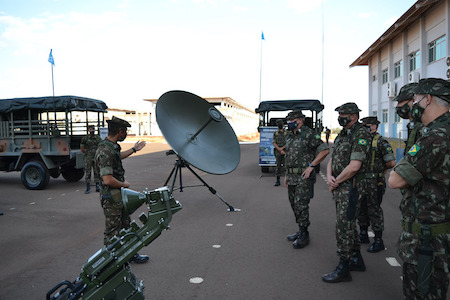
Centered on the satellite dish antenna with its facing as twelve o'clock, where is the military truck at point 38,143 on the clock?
The military truck is roughly at 6 o'clock from the satellite dish antenna.

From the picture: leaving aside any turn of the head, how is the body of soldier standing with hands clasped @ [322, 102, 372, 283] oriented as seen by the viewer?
to the viewer's left

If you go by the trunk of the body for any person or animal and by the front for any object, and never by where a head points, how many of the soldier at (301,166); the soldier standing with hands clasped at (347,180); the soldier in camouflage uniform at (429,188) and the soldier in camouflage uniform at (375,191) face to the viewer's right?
0

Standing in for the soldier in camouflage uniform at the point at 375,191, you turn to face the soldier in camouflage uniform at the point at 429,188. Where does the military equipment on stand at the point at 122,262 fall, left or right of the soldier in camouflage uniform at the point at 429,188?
right

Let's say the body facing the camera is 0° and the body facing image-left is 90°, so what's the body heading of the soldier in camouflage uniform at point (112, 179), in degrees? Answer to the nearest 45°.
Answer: approximately 270°

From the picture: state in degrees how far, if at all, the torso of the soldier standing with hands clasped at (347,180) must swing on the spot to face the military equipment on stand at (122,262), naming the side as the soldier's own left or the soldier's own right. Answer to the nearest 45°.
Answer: approximately 45° to the soldier's own left

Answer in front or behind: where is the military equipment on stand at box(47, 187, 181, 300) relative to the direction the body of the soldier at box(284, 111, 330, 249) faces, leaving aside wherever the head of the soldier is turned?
in front

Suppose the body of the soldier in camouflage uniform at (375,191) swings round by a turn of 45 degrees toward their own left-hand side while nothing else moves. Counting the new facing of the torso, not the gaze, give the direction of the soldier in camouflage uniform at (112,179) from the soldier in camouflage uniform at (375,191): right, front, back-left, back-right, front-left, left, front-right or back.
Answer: front-right

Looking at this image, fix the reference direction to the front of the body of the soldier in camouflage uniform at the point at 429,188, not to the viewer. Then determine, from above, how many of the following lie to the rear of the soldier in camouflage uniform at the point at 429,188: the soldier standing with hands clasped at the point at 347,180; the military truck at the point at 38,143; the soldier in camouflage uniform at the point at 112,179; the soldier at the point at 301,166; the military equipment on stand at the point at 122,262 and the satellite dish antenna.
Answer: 0

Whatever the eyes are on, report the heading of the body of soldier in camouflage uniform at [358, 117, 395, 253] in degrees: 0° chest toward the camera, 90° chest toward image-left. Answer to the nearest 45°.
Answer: approximately 45°

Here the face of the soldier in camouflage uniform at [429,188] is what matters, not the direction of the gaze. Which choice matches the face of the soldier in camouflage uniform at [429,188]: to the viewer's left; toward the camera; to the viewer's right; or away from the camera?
to the viewer's left

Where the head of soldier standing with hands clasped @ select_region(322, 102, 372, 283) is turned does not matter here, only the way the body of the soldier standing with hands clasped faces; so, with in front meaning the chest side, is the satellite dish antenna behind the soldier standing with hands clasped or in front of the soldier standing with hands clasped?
in front

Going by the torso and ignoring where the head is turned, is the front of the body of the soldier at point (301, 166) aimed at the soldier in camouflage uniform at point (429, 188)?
no

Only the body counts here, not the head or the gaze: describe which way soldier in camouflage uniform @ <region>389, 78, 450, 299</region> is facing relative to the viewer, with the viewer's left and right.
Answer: facing to the left of the viewer
